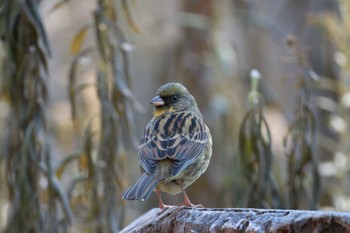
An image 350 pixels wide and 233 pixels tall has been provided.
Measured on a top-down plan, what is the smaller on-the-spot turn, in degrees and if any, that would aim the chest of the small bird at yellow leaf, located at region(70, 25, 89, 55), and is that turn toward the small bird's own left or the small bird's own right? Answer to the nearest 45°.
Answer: approximately 90° to the small bird's own left

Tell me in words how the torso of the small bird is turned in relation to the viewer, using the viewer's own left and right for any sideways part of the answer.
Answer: facing away from the viewer and to the right of the viewer
